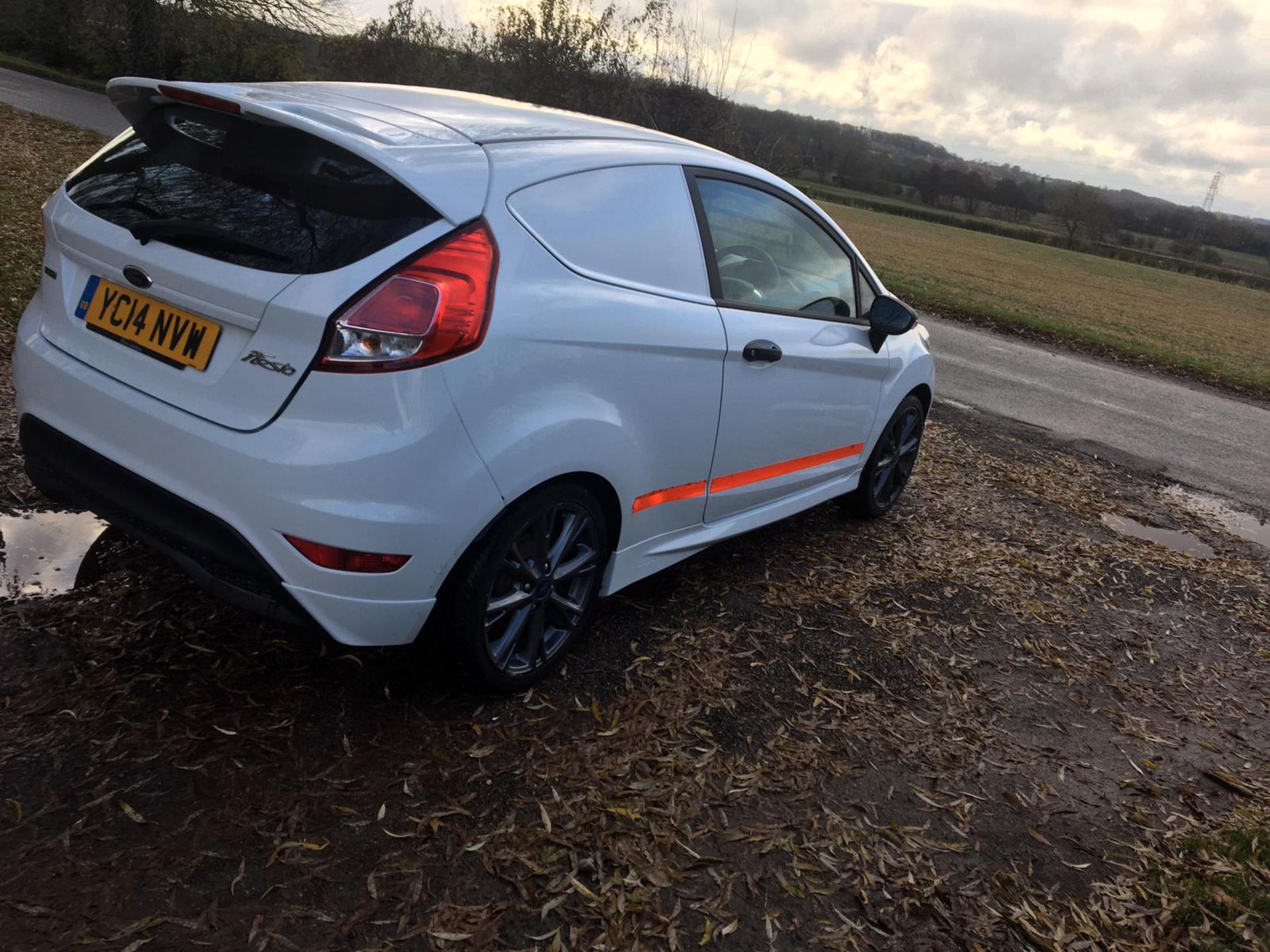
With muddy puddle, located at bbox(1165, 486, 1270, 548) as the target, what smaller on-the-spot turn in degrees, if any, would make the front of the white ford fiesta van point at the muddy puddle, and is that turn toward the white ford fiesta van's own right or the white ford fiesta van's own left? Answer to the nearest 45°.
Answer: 0° — it already faces it

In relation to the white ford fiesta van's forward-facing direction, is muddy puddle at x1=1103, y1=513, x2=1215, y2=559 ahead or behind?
ahead

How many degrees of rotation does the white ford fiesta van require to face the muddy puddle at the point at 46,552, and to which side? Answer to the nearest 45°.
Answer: approximately 180°

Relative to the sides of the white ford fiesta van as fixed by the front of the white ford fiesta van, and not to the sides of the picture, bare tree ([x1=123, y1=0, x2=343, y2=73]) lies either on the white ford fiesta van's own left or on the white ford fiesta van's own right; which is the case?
on the white ford fiesta van's own left

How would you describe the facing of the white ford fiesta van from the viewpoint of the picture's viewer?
facing away from the viewer and to the right of the viewer

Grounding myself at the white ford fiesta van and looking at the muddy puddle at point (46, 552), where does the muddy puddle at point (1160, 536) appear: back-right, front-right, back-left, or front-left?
back-right
